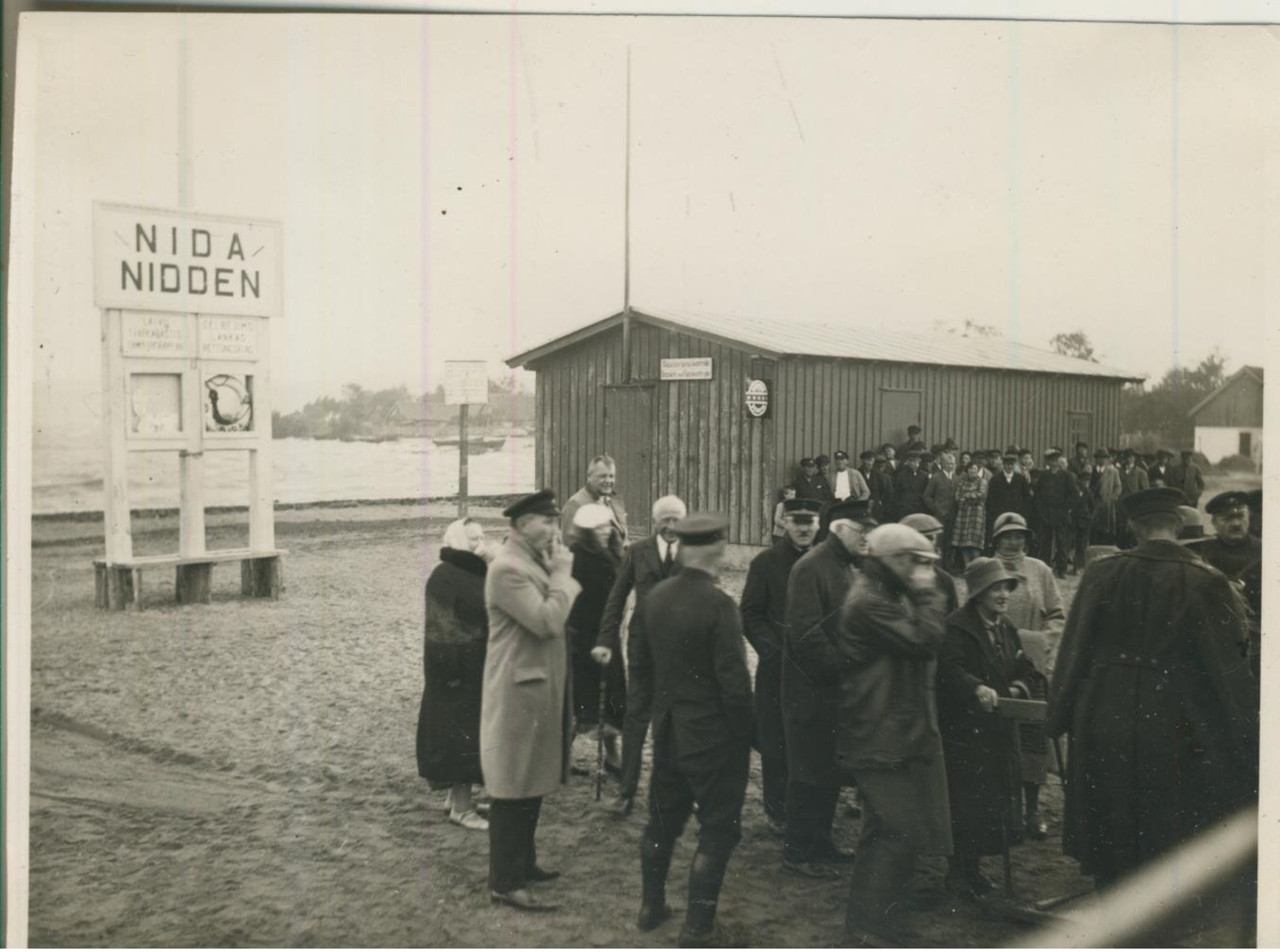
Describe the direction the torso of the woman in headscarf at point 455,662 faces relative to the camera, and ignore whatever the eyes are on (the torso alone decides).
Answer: to the viewer's right

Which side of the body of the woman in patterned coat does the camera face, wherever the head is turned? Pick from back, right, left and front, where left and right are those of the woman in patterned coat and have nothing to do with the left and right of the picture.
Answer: front

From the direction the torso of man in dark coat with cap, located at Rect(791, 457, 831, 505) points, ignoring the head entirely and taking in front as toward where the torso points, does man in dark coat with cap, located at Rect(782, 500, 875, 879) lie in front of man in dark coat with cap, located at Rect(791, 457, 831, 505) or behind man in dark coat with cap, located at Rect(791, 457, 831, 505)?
in front

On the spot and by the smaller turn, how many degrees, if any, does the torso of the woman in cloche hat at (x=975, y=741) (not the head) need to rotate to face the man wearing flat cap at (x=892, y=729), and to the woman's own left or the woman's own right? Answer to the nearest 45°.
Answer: approximately 90° to the woman's own right

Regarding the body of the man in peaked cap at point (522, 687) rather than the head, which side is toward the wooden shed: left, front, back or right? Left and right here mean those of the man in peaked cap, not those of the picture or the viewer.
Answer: left

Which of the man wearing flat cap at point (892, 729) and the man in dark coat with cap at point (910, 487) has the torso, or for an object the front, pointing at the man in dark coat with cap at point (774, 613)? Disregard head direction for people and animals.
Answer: the man in dark coat with cap at point (910, 487)

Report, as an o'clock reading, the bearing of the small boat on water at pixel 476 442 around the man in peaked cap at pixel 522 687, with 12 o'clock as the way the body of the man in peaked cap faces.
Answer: The small boat on water is roughly at 9 o'clock from the man in peaked cap.

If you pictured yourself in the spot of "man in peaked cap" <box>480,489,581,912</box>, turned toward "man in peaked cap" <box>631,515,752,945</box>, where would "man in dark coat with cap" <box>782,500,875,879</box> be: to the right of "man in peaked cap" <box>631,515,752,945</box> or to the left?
left
